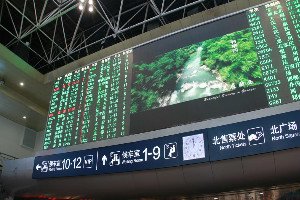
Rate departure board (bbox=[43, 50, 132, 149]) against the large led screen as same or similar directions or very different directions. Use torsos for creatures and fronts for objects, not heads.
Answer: same or similar directions

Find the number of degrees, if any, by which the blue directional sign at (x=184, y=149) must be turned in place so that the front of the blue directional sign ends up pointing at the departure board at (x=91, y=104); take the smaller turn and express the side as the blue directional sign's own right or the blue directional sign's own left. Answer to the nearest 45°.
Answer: approximately 90° to the blue directional sign's own right

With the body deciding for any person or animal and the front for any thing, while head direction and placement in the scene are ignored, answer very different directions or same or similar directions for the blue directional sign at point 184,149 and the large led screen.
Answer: same or similar directions

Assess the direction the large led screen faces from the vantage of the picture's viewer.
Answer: facing the viewer and to the left of the viewer

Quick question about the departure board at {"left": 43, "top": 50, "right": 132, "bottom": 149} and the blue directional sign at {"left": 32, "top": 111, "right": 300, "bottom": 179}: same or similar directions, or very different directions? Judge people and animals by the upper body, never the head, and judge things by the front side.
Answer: same or similar directions
